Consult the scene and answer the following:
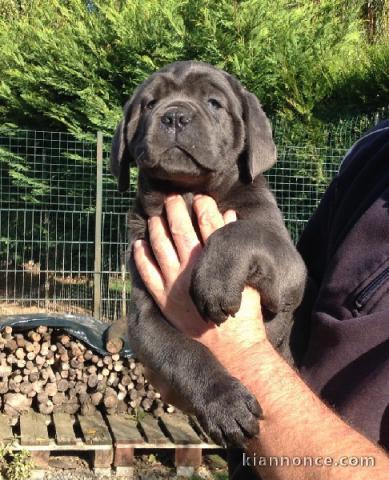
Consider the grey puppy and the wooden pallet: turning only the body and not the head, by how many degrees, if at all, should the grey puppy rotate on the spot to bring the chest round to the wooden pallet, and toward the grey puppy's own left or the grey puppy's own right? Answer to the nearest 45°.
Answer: approximately 180°

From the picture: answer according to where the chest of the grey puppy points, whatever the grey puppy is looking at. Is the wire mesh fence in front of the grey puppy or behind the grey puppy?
behind

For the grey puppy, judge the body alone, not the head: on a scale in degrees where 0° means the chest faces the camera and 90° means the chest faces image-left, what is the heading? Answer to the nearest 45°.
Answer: approximately 0°
